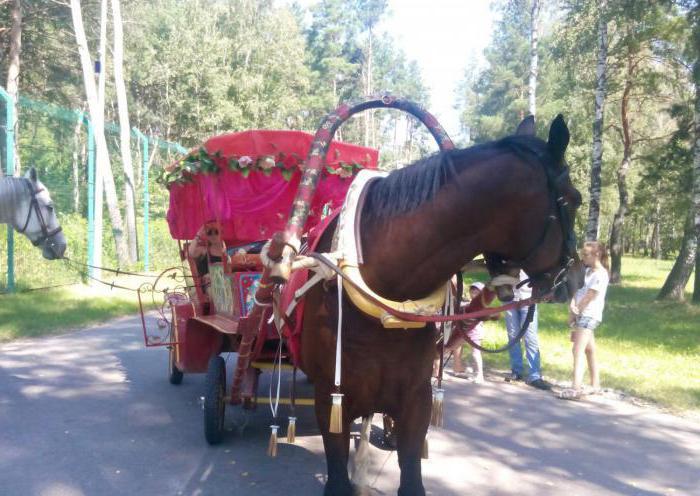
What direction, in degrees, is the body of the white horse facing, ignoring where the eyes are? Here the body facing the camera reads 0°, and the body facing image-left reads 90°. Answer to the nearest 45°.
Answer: approximately 270°

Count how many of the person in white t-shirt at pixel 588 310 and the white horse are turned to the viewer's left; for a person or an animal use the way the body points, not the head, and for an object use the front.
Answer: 1

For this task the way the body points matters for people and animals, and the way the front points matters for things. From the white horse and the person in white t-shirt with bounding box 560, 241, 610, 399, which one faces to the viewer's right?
the white horse

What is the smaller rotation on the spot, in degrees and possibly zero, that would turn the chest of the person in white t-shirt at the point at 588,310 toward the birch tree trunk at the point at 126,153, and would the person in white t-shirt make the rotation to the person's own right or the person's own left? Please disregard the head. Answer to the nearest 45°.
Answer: approximately 45° to the person's own right

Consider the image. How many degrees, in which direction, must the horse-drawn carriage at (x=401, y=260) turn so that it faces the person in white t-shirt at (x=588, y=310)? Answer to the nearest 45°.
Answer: approximately 90° to its left

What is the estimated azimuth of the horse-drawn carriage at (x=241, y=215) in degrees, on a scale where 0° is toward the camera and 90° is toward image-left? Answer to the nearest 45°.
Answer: approximately 315°

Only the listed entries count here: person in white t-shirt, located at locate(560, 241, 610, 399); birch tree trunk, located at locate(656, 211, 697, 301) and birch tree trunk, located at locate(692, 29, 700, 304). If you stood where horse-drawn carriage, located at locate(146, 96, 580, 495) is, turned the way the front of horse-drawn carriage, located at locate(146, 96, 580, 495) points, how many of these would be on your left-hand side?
3

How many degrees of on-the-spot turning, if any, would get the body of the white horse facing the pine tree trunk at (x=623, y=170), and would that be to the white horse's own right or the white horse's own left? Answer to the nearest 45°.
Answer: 0° — it already faces it

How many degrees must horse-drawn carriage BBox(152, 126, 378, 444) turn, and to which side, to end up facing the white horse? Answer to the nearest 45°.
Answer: approximately 180°

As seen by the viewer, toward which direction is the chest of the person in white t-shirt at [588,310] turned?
to the viewer's left

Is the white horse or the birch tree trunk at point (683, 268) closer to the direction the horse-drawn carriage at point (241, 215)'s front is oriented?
the birch tree trunk
